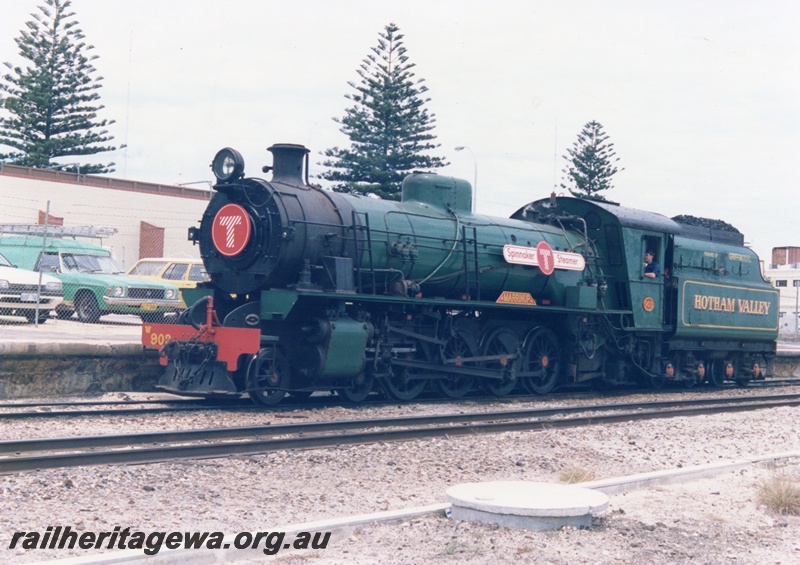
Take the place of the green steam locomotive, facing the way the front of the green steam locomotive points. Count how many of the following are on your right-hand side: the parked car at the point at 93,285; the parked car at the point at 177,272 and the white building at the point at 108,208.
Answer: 3

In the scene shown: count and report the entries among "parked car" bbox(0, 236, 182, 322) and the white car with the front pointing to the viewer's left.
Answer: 0

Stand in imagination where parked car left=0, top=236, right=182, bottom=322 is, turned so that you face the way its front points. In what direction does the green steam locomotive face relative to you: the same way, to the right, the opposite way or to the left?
to the right

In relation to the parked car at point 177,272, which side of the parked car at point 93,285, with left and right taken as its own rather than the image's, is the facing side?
left

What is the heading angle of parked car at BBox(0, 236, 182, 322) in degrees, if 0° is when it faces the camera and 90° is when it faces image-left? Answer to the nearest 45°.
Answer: approximately 315°

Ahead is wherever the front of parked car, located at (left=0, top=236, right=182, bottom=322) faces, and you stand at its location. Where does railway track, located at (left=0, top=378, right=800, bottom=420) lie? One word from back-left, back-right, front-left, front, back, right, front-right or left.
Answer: front-right

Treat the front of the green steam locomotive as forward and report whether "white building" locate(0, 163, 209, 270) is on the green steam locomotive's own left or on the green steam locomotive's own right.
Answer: on the green steam locomotive's own right

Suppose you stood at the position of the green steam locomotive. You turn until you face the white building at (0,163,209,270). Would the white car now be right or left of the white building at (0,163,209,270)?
left

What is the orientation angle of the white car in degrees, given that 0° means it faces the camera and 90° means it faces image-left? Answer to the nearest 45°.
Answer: approximately 315°

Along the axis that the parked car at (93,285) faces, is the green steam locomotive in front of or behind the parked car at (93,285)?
in front

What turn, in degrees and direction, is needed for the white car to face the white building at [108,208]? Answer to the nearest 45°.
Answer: approximately 135° to its left

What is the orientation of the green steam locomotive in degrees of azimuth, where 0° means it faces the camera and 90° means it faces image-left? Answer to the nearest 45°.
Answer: approximately 45°

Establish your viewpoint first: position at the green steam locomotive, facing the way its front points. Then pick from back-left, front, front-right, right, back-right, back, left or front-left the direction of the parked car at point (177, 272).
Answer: right

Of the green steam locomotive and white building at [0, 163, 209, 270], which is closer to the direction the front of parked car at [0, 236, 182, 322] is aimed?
the green steam locomotive
